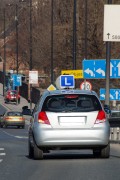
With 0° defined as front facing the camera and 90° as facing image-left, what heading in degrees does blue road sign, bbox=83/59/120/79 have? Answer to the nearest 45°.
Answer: approximately 0°

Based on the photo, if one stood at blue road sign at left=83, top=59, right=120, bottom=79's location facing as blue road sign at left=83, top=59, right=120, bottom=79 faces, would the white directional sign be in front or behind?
in front

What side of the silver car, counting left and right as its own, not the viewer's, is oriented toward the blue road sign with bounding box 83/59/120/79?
front

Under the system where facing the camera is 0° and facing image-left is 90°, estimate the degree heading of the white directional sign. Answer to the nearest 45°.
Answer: approximately 0°

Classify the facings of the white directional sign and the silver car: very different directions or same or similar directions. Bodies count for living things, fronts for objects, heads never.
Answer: very different directions

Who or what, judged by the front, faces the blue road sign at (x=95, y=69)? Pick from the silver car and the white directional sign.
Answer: the silver car

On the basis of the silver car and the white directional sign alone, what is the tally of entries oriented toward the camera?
1

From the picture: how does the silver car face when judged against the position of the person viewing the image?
facing away from the viewer

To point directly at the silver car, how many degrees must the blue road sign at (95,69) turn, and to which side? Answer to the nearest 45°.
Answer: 0° — it already faces it

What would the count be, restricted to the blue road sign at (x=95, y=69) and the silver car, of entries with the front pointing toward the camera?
1

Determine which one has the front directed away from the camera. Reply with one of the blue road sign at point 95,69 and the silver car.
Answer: the silver car
